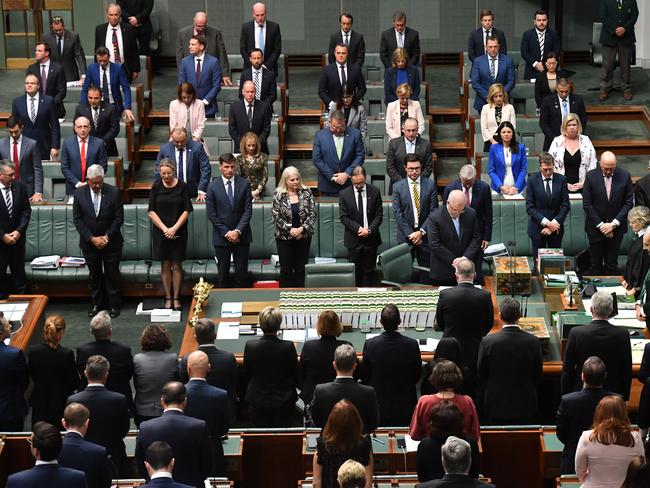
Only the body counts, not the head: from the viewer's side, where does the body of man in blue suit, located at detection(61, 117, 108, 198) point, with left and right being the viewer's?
facing the viewer

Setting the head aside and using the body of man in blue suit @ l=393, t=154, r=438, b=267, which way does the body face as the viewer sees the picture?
toward the camera

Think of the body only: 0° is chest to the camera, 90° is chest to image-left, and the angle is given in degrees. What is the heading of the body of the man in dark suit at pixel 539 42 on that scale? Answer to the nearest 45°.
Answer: approximately 0°

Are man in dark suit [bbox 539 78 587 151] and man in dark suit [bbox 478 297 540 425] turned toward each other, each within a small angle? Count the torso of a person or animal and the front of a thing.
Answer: yes

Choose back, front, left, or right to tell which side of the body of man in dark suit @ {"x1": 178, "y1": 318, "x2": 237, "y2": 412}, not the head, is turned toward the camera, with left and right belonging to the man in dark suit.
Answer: back

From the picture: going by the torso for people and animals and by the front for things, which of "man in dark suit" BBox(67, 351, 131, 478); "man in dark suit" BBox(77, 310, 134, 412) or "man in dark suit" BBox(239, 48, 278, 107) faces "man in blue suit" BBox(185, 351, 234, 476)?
"man in dark suit" BBox(239, 48, 278, 107)

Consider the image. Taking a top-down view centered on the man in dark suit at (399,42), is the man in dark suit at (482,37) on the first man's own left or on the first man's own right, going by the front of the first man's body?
on the first man's own left

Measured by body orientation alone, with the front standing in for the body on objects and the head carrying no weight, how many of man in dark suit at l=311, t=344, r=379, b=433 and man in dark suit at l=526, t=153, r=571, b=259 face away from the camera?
1

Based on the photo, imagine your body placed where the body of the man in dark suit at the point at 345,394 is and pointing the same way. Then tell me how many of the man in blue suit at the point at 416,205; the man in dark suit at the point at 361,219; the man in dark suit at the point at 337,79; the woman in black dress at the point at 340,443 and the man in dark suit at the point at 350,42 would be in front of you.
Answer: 4

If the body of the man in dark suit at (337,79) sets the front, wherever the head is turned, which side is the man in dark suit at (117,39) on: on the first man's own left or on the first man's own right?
on the first man's own right

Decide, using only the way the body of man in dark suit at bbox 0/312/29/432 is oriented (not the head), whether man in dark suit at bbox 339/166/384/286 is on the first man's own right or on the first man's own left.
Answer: on the first man's own right

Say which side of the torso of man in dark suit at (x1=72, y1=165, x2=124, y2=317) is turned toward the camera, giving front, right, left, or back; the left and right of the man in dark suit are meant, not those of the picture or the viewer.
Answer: front

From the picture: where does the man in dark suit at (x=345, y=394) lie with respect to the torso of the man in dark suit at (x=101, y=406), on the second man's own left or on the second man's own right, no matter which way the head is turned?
on the second man's own right

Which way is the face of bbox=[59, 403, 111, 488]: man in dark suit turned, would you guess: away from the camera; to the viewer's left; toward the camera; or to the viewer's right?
away from the camera

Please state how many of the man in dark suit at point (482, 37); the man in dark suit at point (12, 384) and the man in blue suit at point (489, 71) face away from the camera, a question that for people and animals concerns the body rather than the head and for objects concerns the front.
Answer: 1

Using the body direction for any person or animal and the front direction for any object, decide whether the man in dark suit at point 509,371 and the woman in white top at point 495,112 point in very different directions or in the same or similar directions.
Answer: very different directions

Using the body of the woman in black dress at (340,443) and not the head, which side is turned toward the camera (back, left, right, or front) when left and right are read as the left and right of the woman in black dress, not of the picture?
back
